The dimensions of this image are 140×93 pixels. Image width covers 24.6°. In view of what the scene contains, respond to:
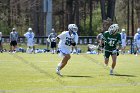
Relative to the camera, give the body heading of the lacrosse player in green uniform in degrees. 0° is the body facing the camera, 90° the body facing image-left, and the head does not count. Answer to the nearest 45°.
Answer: approximately 0°

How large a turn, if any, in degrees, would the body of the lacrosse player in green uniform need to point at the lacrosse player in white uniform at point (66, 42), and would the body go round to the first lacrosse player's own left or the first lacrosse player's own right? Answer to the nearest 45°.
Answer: approximately 90° to the first lacrosse player's own right

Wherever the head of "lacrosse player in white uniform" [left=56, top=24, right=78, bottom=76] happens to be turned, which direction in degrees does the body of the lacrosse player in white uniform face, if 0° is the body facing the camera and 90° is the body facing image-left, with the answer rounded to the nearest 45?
approximately 315°

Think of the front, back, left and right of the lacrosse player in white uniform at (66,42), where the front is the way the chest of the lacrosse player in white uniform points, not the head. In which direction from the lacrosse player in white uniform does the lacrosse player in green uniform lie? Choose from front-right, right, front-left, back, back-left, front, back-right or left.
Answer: front-left
